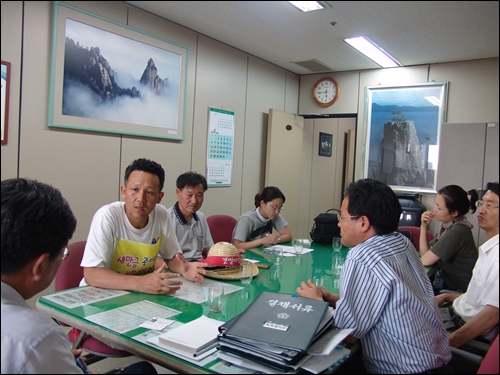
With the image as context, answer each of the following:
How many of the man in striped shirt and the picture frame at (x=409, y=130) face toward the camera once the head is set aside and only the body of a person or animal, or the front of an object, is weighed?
1

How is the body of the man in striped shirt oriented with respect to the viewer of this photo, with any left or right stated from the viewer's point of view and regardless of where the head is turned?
facing away from the viewer and to the left of the viewer

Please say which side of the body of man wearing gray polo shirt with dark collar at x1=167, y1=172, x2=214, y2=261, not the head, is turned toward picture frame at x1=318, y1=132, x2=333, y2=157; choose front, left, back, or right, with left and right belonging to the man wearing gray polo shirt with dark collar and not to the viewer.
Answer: left

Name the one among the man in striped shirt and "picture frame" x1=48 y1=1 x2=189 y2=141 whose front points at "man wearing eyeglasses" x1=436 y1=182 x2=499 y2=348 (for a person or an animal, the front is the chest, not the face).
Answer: the picture frame

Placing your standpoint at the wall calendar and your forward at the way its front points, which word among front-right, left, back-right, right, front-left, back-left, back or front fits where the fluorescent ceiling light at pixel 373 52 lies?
front-left

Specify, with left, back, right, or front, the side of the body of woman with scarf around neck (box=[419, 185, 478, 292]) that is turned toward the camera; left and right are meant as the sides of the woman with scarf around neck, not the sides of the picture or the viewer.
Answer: left

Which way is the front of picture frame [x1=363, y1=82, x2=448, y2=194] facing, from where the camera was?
facing the viewer

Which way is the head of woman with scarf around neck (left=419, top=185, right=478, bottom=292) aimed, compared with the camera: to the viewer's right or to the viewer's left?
to the viewer's left

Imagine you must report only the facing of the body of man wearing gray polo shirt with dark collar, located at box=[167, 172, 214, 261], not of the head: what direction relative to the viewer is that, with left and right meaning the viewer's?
facing the viewer and to the right of the viewer

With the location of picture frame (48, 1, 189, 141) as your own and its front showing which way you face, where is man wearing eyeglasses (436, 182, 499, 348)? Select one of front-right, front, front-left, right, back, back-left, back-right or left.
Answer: front

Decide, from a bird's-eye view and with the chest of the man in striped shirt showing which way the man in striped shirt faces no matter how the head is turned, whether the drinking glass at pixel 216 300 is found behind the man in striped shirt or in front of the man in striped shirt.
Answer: in front
